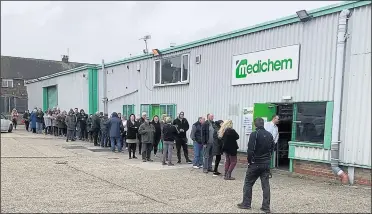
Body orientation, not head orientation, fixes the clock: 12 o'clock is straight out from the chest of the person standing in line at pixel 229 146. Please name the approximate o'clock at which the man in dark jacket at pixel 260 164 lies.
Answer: The man in dark jacket is roughly at 4 o'clock from the person standing in line.

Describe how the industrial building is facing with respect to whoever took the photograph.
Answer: facing the viewer and to the left of the viewer

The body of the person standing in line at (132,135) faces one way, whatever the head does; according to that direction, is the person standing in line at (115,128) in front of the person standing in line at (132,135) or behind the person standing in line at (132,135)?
behind

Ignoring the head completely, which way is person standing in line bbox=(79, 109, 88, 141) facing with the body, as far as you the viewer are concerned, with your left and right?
facing the viewer

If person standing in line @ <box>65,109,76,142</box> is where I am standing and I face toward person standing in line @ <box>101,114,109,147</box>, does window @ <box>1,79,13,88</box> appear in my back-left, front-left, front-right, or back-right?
back-left

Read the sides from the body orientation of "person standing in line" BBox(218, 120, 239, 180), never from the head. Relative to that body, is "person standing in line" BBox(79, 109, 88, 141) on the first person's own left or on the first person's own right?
on the first person's own left

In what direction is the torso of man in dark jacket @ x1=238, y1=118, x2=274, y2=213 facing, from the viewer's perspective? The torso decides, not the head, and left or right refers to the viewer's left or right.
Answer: facing away from the viewer and to the left of the viewer

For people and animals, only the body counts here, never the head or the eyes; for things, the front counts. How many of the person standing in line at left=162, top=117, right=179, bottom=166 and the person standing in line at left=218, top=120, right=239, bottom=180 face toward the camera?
0
